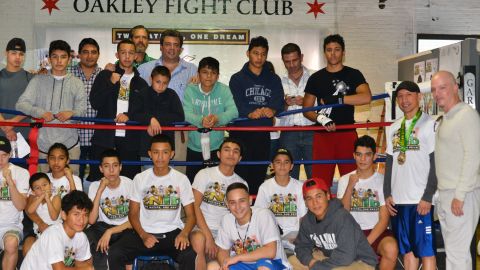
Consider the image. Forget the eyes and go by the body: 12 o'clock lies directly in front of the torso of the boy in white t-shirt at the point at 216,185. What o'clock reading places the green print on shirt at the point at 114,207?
The green print on shirt is roughly at 3 o'clock from the boy in white t-shirt.

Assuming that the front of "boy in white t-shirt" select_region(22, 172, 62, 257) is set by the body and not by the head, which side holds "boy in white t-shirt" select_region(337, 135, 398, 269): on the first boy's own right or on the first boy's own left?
on the first boy's own left

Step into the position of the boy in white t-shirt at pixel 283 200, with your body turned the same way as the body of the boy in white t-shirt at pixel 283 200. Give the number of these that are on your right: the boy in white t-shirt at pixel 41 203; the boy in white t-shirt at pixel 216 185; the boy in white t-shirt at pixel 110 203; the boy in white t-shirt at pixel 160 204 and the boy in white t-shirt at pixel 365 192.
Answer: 4

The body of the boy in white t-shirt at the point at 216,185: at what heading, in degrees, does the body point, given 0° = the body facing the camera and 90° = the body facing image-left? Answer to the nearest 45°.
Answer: approximately 0°

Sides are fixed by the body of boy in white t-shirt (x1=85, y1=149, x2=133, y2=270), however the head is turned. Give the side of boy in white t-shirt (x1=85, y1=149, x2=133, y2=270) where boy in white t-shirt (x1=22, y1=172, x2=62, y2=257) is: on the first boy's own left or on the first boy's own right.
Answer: on the first boy's own right

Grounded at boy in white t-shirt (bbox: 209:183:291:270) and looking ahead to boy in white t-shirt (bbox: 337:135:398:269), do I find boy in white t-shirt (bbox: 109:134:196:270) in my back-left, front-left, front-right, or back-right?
back-left

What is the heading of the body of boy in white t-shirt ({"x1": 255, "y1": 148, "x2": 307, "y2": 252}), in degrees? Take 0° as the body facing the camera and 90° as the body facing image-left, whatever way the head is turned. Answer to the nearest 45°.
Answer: approximately 0°
